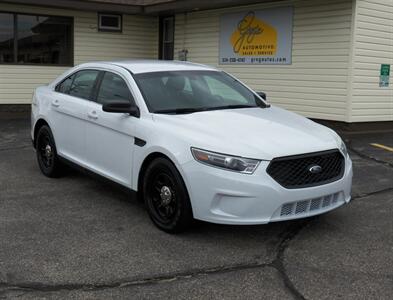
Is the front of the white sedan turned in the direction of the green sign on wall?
no
